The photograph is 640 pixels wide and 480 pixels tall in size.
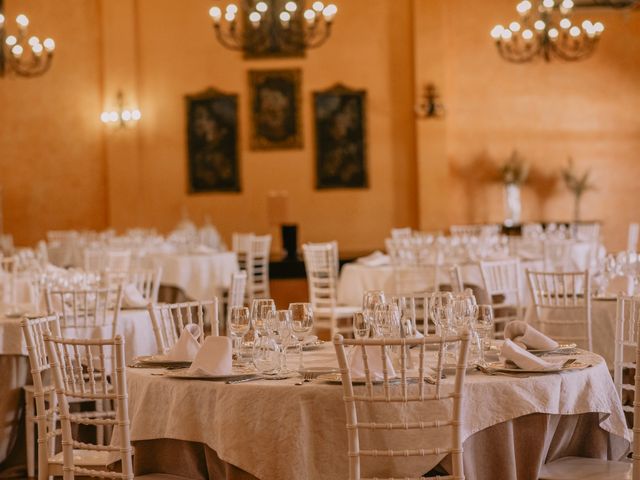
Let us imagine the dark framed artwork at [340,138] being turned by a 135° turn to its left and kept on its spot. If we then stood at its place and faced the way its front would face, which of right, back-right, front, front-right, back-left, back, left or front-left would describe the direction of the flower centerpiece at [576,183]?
front-right

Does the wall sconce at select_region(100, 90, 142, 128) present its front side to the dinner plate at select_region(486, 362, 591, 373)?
yes

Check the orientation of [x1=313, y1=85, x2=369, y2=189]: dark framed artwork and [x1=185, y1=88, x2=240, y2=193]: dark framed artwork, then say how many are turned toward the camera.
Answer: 2

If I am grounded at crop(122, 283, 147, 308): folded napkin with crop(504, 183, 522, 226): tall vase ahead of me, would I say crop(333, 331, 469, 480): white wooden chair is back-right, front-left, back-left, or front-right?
back-right

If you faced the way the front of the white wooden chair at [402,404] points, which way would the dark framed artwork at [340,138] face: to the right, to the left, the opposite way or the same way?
the opposite way

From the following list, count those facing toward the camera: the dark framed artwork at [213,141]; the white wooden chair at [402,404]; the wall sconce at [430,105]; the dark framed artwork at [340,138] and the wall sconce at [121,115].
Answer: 4

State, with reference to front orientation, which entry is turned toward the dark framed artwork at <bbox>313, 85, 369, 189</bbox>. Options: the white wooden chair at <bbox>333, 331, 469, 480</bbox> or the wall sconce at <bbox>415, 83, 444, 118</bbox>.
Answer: the white wooden chair

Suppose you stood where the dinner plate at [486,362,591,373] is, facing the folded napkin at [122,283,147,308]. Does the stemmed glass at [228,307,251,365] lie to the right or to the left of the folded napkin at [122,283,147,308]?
left

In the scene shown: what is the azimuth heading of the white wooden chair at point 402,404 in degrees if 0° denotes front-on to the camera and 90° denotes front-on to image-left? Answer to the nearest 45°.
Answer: approximately 180°

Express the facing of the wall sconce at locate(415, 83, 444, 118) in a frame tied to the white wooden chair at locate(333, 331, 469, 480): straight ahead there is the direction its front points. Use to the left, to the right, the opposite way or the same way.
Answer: the opposite way

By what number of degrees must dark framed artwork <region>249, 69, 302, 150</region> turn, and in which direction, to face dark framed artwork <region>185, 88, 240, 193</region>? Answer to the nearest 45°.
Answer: approximately 90° to its right
